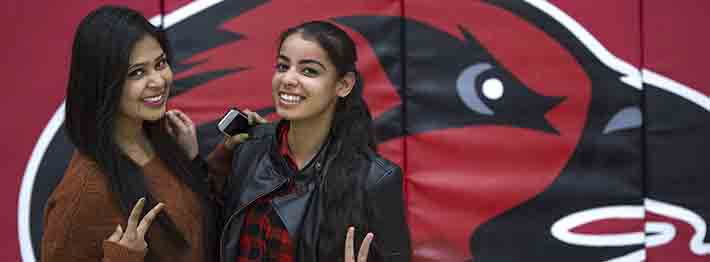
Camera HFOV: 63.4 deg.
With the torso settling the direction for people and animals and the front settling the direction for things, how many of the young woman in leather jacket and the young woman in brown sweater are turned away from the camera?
0

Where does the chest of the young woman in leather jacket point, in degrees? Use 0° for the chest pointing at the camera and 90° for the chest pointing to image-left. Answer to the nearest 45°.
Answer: approximately 45°

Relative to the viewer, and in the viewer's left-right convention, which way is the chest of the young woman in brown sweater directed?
facing the viewer and to the right of the viewer

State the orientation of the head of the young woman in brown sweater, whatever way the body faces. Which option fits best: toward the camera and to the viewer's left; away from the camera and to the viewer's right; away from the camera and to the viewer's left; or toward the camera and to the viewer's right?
toward the camera and to the viewer's right

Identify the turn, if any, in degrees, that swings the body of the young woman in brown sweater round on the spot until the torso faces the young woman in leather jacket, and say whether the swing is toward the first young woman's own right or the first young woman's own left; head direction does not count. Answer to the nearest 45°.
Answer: approximately 45° to the first young woman's own left

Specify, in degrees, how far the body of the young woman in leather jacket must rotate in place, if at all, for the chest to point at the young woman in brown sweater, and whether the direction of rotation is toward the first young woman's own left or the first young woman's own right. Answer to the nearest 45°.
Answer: approximately 45° to the first young woman's own right
